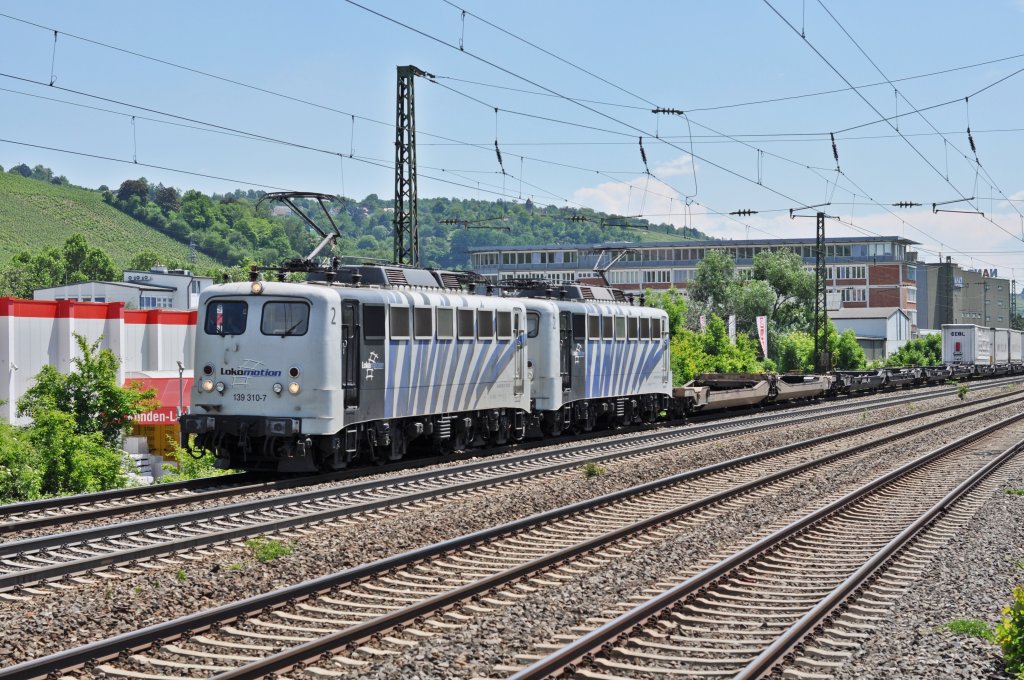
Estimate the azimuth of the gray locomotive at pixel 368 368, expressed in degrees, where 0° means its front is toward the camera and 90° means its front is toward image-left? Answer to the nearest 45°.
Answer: approximately 45°

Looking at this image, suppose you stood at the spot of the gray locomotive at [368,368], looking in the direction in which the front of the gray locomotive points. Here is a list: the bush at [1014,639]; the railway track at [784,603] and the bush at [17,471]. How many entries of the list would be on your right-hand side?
1

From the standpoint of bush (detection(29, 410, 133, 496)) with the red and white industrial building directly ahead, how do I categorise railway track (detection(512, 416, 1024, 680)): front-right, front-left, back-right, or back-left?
back-right

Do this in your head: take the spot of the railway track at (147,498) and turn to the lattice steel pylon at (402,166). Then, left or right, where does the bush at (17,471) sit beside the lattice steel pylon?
left

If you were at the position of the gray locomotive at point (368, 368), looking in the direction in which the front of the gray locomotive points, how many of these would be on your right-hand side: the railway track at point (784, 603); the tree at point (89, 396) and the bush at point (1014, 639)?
1

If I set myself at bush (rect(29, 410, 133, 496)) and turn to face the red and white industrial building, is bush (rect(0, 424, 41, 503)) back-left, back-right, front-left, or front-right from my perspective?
back-left

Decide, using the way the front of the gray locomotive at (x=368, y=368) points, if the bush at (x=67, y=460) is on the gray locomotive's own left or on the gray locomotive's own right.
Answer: on the gray locomotive's own right

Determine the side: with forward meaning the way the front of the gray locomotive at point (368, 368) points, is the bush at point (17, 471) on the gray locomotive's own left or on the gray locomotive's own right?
on the gray locomotive's own right

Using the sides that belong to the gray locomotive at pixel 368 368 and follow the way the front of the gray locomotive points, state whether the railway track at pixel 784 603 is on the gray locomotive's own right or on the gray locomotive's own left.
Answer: on the gray locomotive's own left

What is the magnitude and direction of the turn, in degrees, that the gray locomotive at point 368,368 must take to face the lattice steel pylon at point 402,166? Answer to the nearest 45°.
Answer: approximately 135° to its right

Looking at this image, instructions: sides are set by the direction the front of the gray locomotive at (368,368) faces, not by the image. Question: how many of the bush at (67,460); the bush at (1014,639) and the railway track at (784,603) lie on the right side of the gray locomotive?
1

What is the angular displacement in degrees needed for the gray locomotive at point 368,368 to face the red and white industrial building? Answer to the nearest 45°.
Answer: approximately 90° to its right
